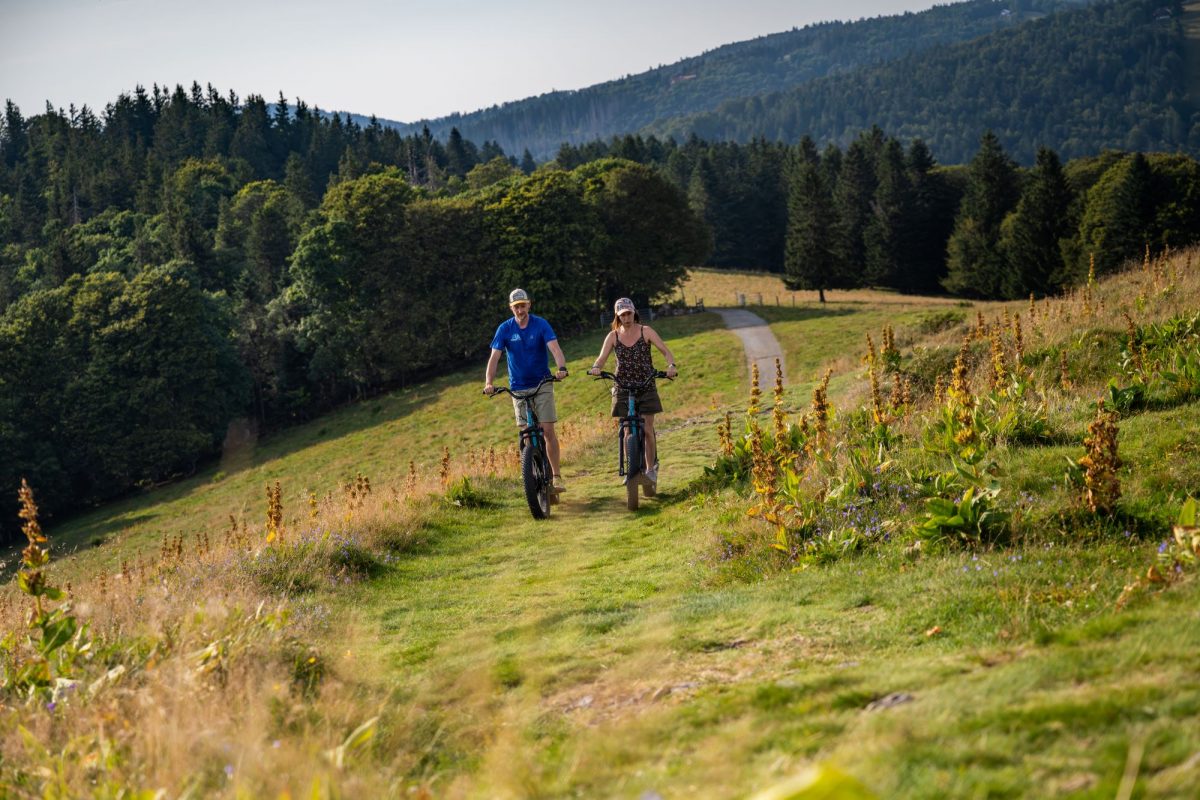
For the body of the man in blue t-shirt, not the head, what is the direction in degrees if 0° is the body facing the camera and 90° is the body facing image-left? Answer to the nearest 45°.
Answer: approximately 0°

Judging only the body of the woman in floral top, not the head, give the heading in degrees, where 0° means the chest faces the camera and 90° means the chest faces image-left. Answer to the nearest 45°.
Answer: approximately 0°

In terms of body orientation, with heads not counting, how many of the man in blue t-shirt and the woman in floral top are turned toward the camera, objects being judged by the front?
2

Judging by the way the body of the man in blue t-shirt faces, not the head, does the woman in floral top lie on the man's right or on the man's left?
on the man's left

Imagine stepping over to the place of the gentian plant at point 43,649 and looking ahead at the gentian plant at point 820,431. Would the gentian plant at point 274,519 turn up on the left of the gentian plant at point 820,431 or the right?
left

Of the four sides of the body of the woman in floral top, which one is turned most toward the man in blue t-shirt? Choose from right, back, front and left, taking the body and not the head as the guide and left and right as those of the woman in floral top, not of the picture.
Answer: right

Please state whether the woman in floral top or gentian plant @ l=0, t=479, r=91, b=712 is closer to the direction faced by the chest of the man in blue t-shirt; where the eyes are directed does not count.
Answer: the gentian plant
